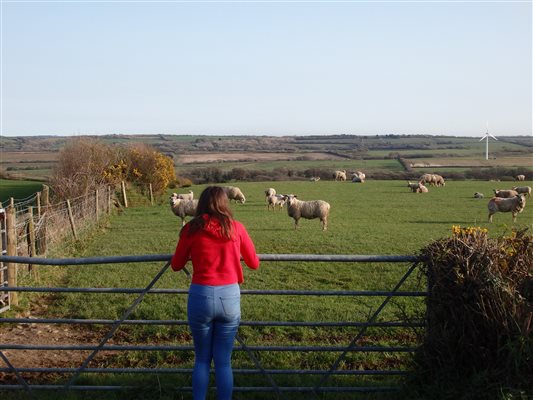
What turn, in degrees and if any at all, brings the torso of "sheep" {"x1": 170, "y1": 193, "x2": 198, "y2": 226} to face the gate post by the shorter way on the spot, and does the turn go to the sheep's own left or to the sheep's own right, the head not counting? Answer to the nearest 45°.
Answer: approximately 90° to the sheep's own left

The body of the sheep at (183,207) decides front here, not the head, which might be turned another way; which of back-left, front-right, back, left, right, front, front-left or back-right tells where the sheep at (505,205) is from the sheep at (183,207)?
back

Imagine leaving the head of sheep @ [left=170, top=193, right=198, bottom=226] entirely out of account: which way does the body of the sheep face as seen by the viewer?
to the viewer's left

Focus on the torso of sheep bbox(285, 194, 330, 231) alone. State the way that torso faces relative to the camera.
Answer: to the viewer's left
